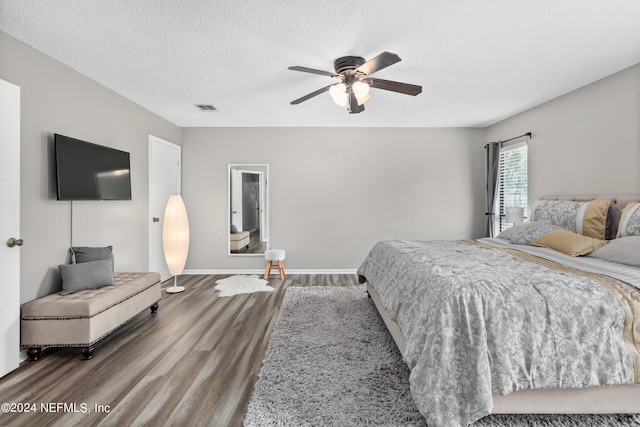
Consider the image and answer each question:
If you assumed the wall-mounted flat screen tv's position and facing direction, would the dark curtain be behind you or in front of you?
in front

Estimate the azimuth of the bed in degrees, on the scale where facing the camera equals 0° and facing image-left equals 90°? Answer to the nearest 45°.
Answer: approximately 45°

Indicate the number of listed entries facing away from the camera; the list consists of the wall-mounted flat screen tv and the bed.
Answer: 0

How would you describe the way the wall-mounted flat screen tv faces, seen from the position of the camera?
facing the viewer and to the right of the viewer

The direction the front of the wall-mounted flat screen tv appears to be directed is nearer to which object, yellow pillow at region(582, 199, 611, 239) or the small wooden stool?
the yellow pillow

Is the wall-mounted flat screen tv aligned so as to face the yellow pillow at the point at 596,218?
yes

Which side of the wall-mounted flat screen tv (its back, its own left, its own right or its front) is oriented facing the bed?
front

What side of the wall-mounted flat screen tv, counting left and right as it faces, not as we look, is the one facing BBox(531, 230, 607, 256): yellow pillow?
front

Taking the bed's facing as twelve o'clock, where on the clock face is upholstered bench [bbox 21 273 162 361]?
The upholstered bench is roughly at 1 o'clock from the bed.

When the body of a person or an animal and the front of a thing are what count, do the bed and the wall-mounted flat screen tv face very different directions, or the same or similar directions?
very different directions

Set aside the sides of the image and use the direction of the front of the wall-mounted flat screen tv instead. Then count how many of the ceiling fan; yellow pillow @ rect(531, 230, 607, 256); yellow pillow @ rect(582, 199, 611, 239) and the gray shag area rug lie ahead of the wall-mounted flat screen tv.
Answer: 4

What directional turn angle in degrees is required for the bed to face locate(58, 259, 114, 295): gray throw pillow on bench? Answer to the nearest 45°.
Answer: approximately 45° to its right

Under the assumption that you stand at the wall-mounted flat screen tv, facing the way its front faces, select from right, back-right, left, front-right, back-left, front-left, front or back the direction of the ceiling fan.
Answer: front

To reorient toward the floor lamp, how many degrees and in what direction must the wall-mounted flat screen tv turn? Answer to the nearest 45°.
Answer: approximately 90° to its left
